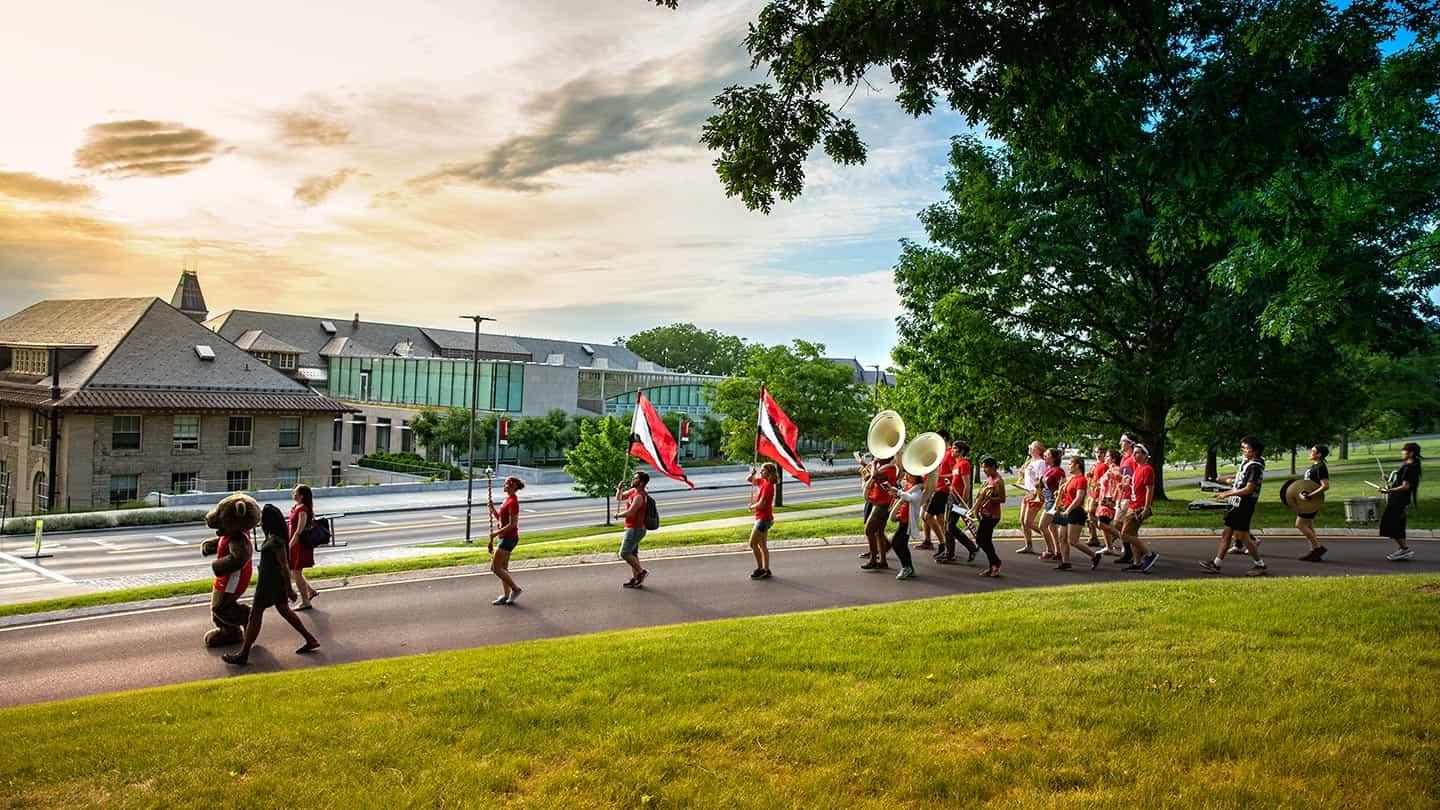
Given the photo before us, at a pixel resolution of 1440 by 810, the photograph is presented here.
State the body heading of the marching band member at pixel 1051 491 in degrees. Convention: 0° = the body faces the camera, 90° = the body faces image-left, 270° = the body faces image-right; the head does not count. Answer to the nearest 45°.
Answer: approximately 90°

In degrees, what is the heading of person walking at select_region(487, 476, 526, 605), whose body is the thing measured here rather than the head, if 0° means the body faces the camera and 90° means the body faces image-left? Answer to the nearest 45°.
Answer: approximately 90°

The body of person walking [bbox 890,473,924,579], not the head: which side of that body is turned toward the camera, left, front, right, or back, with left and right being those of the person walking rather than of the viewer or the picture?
left

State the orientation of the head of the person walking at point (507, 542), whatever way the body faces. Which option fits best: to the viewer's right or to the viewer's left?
to the viewer's left

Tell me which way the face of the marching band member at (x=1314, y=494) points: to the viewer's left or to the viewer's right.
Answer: to the viewer's left

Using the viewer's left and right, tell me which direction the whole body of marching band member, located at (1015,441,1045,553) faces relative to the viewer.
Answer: facing to the left of the viewer

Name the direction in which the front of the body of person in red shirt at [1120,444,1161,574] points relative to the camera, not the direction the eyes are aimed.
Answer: to the viewer's left

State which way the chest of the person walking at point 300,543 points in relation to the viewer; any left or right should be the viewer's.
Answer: facing to the left of the viewer

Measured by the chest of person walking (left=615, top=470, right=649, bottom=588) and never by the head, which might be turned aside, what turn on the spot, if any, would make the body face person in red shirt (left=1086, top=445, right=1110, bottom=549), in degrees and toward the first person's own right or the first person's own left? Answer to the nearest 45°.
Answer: approximately 180°

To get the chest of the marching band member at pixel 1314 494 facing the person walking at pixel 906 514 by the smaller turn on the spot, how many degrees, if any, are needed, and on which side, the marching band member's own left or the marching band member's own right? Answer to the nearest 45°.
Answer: approximately 45° to the marching band member's own left

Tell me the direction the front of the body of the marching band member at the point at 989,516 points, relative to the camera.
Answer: to the viewer's left

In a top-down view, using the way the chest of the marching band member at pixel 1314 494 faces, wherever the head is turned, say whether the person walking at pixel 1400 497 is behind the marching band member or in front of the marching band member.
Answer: behind

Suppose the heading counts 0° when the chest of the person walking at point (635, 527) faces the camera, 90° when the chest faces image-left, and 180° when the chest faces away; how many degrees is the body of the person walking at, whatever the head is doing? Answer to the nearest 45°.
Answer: approximately 90°

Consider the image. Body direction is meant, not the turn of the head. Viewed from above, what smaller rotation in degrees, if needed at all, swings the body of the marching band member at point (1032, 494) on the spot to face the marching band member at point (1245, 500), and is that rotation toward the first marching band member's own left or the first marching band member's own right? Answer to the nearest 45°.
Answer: approximately 135° to the first marching band member's own left
